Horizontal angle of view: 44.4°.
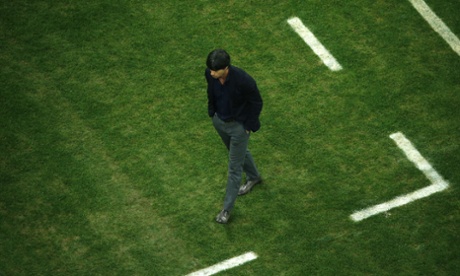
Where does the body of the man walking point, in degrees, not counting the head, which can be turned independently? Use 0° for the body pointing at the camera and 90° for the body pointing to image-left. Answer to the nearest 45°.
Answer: approximately 45°
